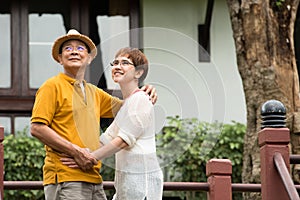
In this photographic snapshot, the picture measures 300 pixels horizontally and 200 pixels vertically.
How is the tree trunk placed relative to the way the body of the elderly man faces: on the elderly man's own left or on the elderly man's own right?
on the elderly man's own left

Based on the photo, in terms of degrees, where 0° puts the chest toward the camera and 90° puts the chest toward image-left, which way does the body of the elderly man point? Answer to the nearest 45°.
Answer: approximately 315°

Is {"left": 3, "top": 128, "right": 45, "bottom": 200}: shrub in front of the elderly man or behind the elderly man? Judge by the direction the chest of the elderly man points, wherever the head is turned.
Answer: behind

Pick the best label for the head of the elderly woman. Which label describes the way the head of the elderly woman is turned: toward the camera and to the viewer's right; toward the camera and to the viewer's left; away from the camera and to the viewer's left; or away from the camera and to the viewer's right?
toward the camera and to the viewer's left
